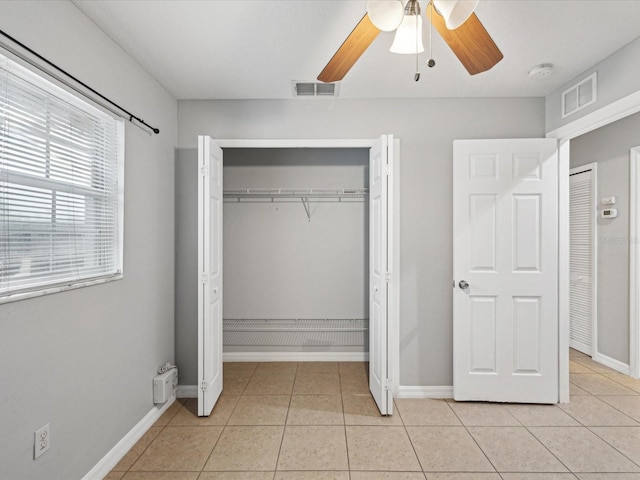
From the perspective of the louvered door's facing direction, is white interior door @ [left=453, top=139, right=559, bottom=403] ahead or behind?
ahead

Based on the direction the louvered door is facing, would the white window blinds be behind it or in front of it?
in front

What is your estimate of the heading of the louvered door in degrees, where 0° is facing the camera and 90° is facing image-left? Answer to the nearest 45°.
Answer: approximately 45°

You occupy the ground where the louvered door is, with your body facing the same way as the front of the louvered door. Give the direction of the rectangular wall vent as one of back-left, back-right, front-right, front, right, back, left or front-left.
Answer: front-left

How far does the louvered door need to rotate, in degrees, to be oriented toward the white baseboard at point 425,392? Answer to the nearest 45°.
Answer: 0° — it already faces it

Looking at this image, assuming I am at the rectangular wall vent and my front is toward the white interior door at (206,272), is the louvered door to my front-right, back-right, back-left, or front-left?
back-right

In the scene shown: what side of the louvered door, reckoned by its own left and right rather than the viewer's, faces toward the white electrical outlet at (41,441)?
front

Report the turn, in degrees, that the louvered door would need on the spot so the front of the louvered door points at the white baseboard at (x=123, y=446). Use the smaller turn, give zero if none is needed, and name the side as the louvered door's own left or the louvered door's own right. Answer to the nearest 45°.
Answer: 0° — it already faces it

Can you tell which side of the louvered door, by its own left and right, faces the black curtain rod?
front
